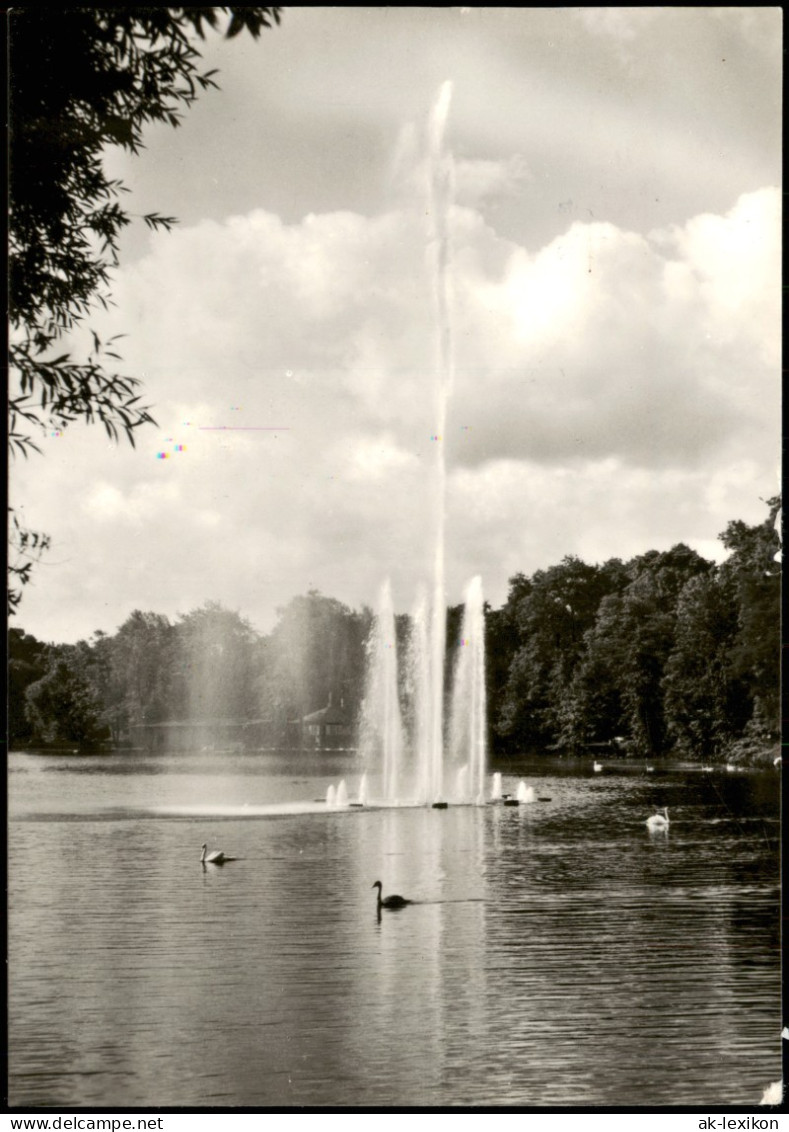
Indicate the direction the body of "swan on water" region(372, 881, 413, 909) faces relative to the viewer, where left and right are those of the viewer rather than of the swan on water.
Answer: facing to the left of the viewer

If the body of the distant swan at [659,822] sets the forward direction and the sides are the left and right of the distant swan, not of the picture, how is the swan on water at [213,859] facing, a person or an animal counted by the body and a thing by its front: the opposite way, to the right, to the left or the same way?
the opposite way

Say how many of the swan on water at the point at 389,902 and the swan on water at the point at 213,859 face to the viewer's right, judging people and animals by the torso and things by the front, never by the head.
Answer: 0

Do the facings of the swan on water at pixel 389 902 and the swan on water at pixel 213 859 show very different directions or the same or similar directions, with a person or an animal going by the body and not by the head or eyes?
same or similar directions

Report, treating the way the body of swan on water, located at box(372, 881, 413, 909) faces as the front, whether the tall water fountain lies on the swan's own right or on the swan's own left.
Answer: on the swan's own right

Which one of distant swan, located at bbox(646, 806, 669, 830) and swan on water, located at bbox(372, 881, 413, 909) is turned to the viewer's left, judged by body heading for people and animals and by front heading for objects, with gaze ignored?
the swan on water

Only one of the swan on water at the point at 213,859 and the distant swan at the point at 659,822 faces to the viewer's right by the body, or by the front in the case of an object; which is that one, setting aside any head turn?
the distant swan

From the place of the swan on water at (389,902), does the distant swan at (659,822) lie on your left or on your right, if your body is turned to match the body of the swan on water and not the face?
on your right

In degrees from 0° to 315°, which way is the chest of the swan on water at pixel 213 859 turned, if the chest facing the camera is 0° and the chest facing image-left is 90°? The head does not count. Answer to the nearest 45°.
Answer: approximately 90°

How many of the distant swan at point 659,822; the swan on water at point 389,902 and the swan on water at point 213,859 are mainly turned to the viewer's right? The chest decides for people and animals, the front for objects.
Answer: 1

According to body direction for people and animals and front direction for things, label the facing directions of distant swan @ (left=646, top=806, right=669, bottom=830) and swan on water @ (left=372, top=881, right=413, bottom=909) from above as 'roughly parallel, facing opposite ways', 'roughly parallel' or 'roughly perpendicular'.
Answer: roughly parallel, facing opposite ways

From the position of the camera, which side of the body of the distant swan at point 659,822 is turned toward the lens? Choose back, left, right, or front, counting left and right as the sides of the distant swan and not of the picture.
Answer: right
